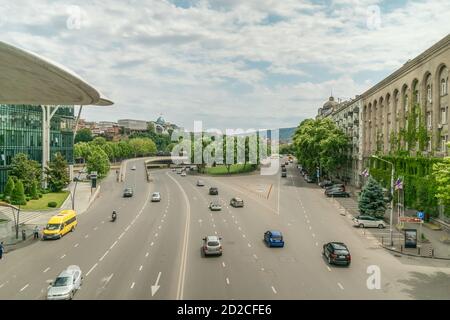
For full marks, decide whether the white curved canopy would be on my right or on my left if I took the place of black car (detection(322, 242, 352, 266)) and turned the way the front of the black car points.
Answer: on my left

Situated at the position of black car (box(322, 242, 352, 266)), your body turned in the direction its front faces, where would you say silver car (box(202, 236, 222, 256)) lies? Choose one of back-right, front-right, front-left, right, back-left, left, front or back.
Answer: front-left

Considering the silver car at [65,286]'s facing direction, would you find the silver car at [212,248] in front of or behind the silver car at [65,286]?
behind

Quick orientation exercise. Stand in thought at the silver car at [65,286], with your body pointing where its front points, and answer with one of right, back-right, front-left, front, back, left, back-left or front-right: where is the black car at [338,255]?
back-left

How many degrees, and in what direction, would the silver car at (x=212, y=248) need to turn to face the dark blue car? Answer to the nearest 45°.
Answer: approximately 45° to its right

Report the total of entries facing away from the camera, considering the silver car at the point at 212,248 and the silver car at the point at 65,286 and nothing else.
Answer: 1

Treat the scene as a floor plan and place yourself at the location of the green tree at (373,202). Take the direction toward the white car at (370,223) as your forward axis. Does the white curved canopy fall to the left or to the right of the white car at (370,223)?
right

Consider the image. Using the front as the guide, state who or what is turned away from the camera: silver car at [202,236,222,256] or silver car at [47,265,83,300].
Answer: silver car at [202,236,222,256]

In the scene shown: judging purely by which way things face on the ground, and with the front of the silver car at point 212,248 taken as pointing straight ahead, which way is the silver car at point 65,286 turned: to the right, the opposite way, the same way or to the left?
the opposite way

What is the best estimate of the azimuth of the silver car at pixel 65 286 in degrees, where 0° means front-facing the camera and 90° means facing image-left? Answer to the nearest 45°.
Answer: approximately 45°

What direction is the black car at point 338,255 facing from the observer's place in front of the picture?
facing away from the viewer and to the left of the viewer

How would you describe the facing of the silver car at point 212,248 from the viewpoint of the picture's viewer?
facing away from the viewer

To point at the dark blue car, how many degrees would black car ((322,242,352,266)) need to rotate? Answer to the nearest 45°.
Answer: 0° — it already faces it
